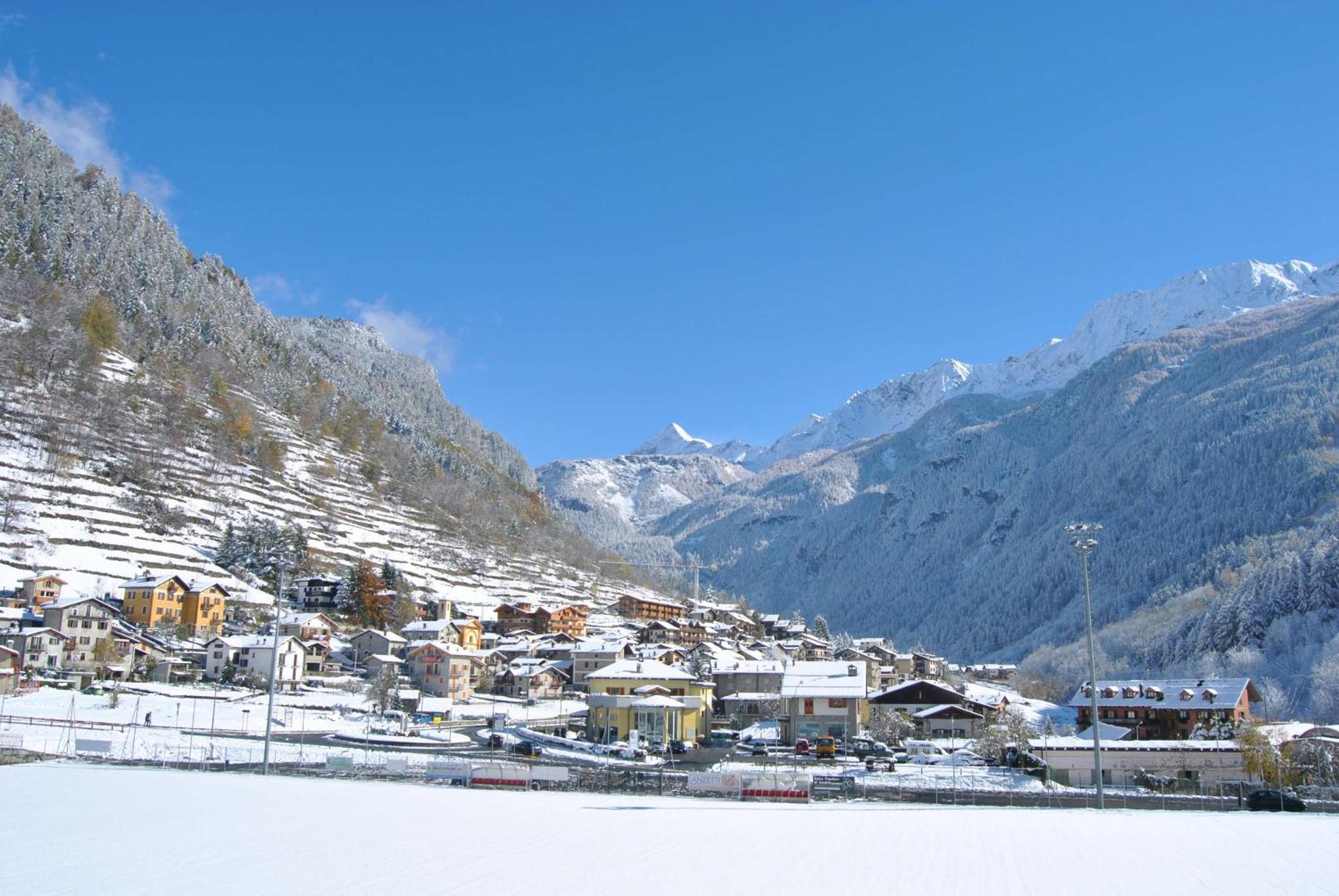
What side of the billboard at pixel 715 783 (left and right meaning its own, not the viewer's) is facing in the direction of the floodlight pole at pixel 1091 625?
left

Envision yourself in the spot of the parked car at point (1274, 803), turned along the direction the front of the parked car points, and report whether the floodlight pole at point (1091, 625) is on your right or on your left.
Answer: on your right

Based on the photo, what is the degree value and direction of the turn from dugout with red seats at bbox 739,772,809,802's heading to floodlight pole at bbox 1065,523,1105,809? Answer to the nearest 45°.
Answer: approximately 90° to its left

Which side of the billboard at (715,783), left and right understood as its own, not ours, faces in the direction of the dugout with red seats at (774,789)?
left

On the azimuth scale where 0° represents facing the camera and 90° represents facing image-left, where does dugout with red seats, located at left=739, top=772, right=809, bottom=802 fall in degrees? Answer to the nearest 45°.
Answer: approximately 0°
